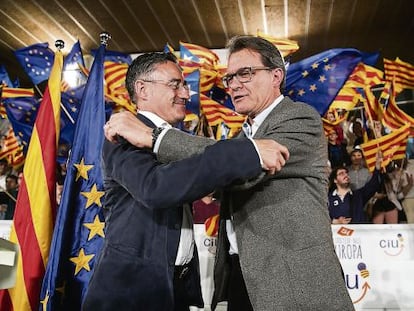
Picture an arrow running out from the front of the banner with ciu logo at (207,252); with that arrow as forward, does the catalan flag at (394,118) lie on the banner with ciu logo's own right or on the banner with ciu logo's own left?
on the banner with ciu logo's own left

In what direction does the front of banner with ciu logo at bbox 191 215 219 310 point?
toward the camera

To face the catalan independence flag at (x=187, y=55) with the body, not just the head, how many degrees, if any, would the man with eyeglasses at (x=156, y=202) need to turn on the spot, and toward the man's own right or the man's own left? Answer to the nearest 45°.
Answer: approximately 90° to the man's own left

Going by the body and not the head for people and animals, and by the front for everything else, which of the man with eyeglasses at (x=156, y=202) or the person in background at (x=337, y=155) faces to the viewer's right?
the man with eyeglasses

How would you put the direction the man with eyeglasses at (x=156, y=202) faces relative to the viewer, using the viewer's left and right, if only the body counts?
facing to the right of the viewer

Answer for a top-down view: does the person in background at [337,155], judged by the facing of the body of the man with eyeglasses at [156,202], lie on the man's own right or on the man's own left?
on the man's own left

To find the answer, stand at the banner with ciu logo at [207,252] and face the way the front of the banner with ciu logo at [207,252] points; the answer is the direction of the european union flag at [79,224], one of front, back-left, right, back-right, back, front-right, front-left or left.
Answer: right

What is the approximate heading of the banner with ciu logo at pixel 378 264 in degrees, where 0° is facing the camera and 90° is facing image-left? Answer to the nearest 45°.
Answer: approximately 0°

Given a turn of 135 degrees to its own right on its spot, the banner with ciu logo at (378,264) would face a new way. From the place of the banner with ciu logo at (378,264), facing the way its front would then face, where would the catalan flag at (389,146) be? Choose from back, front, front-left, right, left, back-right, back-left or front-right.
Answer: front-right

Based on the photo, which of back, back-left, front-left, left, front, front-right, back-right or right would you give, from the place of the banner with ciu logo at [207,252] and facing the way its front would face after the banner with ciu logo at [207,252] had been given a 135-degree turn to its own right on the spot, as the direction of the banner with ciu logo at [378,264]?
back-right

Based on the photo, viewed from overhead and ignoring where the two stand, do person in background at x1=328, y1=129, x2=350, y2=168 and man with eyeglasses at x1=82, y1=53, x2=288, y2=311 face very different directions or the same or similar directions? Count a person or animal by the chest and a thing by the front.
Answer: very different directions

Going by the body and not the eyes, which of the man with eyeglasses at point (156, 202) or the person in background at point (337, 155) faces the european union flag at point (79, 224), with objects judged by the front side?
the person in background

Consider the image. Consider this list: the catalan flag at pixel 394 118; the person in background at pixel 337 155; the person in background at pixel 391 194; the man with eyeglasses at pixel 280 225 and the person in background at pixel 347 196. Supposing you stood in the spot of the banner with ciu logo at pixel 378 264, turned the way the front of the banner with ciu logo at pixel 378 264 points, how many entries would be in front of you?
1

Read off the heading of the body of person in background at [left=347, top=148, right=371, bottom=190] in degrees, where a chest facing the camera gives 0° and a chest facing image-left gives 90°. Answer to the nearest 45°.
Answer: approximately 45°

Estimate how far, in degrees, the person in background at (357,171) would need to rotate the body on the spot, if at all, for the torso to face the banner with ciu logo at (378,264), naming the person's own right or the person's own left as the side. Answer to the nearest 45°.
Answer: approximately 45° to the person's own left

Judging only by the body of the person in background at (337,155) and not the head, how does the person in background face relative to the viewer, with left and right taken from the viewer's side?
facing the viewer and to the left of the viewer
